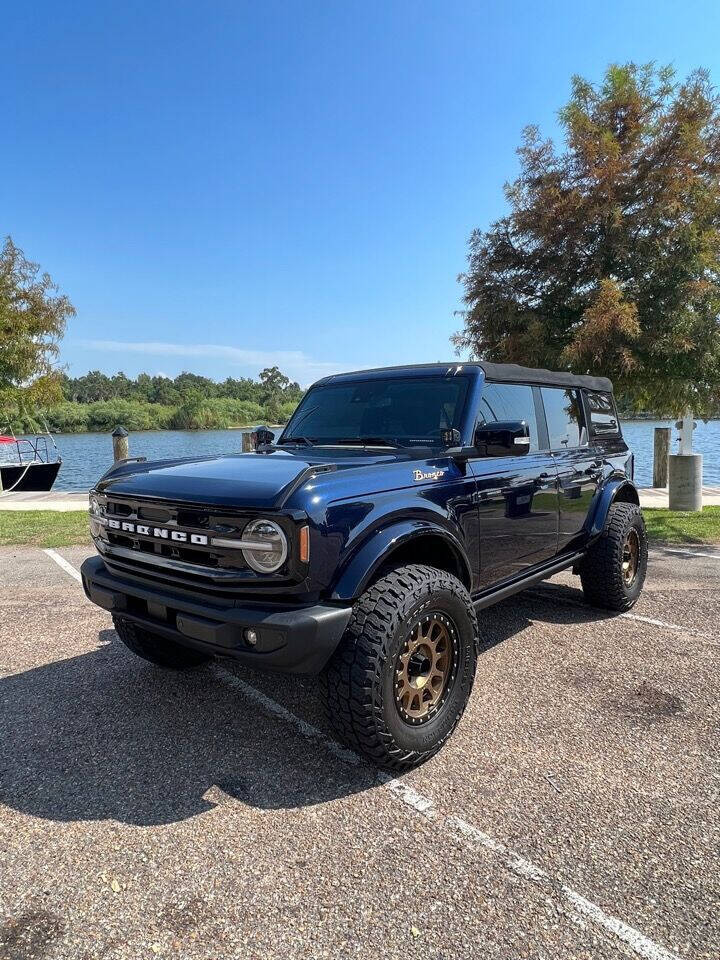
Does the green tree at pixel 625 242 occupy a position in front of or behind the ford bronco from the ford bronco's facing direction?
behind

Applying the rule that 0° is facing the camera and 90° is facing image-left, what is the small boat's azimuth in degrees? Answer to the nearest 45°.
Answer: approximately 270°

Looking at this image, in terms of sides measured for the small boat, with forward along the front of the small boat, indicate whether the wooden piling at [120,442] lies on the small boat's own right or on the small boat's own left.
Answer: on the small boat's own right

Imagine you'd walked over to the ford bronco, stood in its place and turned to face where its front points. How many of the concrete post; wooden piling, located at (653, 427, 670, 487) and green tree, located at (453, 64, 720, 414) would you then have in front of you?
0

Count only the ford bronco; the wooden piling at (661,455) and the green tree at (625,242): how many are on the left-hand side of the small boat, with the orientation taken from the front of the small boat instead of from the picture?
0

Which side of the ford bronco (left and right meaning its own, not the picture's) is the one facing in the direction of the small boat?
right

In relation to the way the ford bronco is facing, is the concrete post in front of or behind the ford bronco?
behind

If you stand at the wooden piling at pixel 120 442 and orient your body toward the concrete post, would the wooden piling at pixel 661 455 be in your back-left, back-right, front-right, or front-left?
front-left

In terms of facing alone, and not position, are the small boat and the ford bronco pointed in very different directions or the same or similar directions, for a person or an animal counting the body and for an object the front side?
very different directions

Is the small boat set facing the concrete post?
no

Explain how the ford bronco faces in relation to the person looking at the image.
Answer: facing the viewer and to the left of the viewer

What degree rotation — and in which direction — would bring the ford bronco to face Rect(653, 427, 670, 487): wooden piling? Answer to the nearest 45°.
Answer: approximately 180°

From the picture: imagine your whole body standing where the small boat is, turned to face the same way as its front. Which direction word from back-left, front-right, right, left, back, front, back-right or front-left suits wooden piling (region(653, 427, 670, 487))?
front-right
